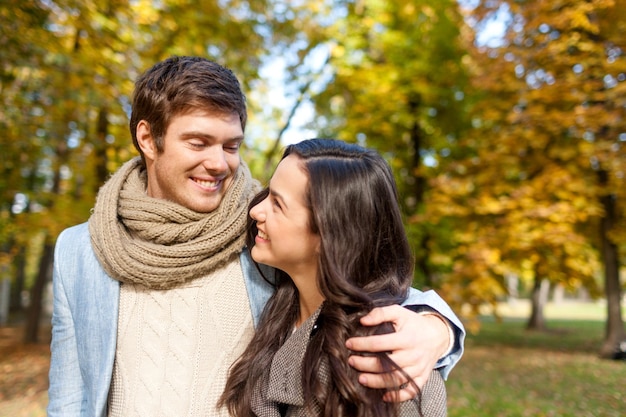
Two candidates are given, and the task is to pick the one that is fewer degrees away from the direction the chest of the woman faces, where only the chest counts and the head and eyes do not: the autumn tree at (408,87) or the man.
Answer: the man

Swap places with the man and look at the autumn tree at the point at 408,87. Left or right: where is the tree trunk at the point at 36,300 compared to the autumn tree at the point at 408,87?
left

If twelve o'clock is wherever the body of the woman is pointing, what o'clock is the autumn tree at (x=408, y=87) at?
The autumn tree is roughly at 5 o'clock from the woman.

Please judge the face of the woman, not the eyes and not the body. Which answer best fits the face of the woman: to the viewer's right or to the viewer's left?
to the viewer's left

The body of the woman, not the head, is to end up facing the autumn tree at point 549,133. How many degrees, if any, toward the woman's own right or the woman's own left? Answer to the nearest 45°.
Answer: approximately 180°

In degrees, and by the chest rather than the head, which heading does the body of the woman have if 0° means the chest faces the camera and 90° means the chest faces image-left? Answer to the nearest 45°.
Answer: approximately 45°

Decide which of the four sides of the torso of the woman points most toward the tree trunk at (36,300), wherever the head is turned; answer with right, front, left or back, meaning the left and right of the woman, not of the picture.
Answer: right

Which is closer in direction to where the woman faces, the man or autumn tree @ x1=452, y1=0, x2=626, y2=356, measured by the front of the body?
the man

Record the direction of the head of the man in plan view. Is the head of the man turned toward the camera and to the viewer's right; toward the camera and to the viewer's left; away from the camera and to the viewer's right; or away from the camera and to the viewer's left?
toward the camera and to the viewer's right
